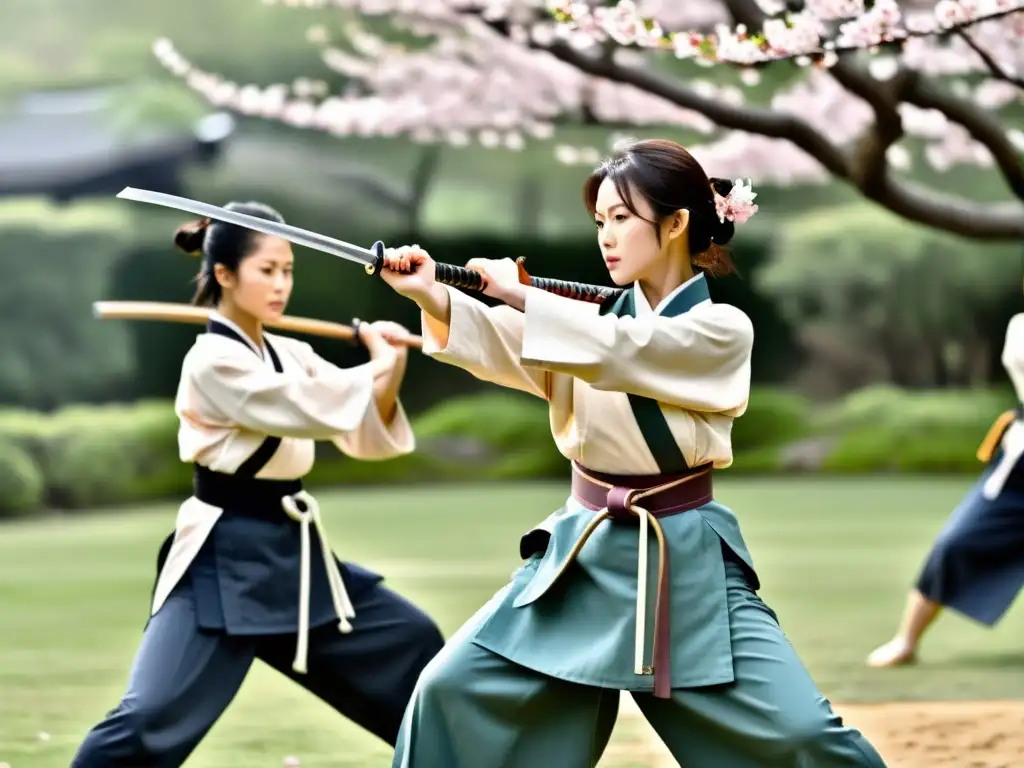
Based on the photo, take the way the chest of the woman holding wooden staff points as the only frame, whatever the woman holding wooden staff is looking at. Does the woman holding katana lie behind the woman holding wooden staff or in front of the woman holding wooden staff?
in front

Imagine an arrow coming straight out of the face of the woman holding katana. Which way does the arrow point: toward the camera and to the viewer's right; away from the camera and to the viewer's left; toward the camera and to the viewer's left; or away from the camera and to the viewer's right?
toward the camera and to the viewer's left

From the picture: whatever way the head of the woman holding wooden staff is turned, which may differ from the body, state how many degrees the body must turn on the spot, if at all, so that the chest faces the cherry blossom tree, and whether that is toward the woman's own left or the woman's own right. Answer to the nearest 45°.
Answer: approximately 90° to the woman's own left

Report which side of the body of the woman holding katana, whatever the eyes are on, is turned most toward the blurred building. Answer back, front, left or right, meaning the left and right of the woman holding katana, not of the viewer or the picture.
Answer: right

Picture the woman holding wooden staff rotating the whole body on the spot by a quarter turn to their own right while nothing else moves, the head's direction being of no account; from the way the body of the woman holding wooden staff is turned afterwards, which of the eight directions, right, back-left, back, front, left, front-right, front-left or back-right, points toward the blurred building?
back-right

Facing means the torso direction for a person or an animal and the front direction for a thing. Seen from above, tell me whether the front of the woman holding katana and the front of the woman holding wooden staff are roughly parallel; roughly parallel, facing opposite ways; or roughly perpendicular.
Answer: roughly perpendicular

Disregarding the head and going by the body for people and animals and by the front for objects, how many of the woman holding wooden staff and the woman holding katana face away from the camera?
0

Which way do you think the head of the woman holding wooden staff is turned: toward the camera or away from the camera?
toward the camera
